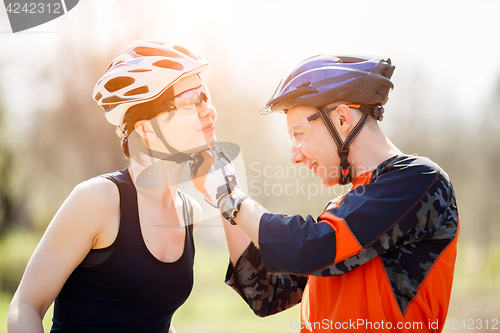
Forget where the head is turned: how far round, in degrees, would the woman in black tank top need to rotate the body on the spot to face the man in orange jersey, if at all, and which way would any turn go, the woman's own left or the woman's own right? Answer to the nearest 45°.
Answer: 0° — they already face them

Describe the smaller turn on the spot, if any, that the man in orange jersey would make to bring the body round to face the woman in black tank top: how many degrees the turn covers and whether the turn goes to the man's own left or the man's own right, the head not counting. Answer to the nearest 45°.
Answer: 0° — they already face them

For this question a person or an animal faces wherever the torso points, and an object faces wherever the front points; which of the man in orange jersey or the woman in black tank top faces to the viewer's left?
the man in orange jersey

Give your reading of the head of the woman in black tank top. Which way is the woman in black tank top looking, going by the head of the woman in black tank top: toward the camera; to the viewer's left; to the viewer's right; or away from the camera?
to the viewer's right

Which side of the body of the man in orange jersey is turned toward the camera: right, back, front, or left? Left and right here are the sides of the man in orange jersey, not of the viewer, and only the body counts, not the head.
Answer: left

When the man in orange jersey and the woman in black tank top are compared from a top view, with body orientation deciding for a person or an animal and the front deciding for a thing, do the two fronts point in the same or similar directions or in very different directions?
very different directions

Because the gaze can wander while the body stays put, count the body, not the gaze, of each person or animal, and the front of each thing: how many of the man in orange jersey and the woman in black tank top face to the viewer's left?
1

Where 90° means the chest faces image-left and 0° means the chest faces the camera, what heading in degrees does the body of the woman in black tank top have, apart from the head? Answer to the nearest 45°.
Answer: approximately 315°
